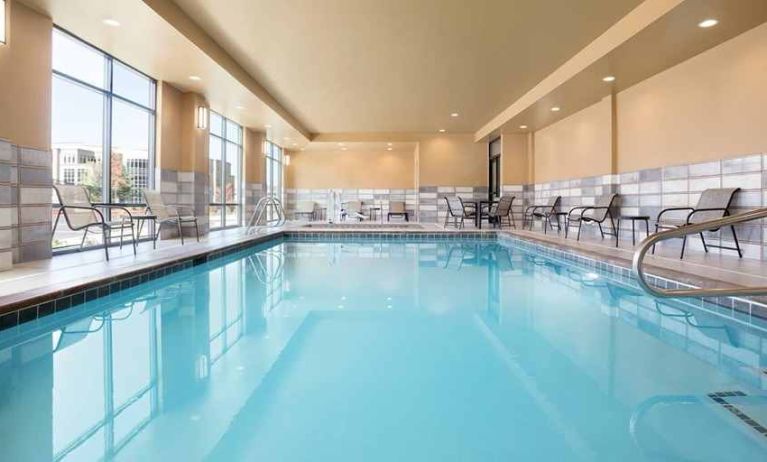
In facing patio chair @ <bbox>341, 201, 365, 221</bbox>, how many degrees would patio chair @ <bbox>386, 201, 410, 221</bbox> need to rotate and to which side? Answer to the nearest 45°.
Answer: approximately 90° to its right

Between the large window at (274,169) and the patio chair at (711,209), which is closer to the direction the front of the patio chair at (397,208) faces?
the patio chair

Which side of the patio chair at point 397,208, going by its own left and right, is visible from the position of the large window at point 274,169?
right

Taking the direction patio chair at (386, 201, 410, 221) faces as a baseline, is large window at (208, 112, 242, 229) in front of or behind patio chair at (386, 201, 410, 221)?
in front

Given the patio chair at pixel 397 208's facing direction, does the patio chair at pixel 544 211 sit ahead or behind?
ahead

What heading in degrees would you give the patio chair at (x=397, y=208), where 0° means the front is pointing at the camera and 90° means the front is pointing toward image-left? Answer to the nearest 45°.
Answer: approximately 0°
